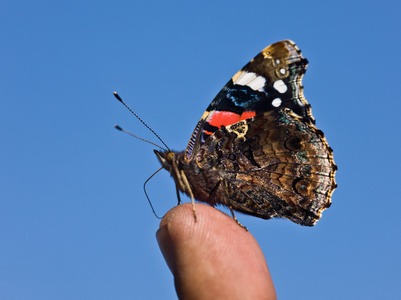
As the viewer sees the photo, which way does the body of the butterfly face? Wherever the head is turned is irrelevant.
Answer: to the viewer's left
